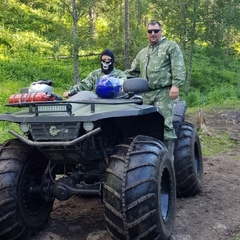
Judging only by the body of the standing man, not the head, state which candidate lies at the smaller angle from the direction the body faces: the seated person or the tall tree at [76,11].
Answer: the seated person

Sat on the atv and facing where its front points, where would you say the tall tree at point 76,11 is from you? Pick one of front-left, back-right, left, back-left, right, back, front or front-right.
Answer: back-right

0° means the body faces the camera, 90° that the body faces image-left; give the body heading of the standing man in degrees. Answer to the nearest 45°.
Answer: approximately 45°

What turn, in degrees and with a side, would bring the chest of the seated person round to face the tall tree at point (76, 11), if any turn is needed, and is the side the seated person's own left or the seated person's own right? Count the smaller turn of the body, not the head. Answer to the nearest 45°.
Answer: approximately 180°
